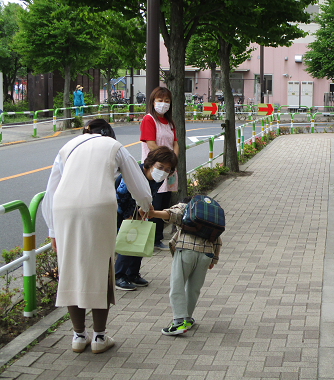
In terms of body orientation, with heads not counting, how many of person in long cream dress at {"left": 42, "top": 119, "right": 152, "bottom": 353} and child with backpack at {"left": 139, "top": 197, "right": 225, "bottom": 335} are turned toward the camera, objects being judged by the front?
0

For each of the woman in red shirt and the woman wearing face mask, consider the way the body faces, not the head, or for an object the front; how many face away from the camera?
0

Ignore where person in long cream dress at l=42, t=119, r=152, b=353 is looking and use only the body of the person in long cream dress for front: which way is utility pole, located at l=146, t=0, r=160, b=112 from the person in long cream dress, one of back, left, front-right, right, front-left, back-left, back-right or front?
front-left

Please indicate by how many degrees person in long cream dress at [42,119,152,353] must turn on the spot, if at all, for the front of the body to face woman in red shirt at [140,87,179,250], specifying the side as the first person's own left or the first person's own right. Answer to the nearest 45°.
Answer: approximately 45° to the first person's own left

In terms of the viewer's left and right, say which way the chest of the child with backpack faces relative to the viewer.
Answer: facing away from the viewer and to the left of the viewer

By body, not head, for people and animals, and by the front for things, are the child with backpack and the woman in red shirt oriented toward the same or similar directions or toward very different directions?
very different directions

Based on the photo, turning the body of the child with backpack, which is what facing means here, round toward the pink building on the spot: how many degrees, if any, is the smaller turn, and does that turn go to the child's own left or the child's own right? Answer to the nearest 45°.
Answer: approximately 45° to the child's own right

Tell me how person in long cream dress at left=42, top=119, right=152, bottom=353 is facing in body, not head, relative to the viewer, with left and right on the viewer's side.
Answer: facing away from the viewer and to the right of the viewer

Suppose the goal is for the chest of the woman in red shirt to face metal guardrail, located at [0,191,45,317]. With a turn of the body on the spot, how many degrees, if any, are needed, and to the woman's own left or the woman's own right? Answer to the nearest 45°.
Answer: approximately 90° to the woman's own right

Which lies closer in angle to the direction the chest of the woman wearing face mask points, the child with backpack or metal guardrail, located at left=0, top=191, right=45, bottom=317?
the child with backpack

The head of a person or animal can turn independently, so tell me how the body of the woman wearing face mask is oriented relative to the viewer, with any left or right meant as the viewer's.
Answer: facing the viewer and to the right of the viewer

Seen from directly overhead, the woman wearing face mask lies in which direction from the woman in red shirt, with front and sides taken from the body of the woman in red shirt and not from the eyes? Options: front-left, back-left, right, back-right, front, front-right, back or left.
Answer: front-right
